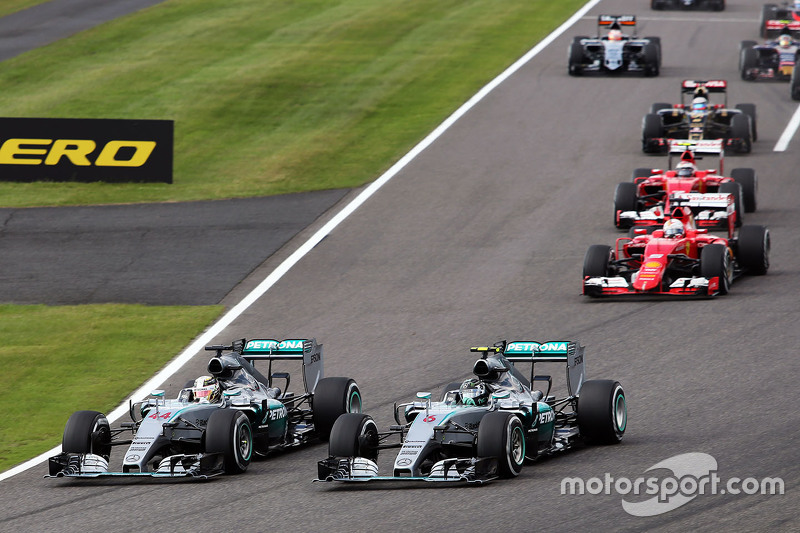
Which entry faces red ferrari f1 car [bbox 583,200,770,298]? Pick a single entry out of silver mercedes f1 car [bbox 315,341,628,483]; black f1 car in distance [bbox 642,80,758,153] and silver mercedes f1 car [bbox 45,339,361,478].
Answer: the black f1 car in distance

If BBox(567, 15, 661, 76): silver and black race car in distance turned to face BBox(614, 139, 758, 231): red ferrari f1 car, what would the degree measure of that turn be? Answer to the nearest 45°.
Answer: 0° — it already faces it

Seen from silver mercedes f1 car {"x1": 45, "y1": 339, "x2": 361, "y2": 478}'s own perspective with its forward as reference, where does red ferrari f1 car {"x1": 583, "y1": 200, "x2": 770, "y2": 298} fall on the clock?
The red ferrari f1 car is roughly at 6 o'clock from the silver mercedes f1 car.

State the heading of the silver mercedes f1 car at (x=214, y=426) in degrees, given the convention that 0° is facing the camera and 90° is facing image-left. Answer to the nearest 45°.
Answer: approximately 45°

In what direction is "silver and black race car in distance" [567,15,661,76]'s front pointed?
toward the camera

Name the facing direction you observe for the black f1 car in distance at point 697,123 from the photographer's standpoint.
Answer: facing the viewer

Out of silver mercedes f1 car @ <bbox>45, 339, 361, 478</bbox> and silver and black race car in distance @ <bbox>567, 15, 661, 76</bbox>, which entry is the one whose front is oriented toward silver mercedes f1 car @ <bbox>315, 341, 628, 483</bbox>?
the silver and black race car in distance

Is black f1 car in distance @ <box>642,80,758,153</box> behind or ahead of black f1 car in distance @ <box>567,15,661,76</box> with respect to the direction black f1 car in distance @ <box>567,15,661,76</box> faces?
ahead

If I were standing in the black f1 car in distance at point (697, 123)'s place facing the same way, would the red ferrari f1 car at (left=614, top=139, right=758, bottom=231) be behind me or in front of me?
in front

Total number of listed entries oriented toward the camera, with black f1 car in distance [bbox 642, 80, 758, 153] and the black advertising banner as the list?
2

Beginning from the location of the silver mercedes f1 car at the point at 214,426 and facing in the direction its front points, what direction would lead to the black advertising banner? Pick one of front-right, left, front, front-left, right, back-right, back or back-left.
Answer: back-right

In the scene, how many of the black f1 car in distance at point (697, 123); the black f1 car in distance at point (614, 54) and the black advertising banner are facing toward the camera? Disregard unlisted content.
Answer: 3

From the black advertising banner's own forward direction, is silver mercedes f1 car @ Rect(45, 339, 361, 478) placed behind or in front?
in front

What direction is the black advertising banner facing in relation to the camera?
toward the camera
